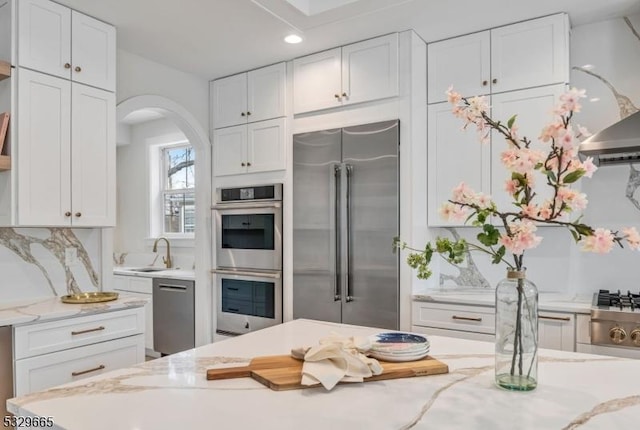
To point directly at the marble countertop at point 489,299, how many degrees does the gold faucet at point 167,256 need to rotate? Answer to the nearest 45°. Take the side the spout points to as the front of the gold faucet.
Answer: approximately 90° to its left

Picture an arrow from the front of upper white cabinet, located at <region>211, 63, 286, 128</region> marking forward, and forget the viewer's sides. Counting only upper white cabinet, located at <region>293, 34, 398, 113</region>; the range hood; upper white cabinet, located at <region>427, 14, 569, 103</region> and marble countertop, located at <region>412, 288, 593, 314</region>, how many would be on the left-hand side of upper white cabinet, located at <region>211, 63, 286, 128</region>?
4

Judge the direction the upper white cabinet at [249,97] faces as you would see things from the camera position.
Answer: facing the viewer and to the left of the viewer

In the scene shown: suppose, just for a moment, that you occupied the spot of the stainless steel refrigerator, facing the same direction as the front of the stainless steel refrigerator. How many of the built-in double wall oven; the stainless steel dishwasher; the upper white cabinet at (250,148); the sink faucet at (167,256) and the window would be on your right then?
5

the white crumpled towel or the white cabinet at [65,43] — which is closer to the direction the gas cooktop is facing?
the white crumpled towel

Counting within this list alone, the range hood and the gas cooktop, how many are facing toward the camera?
2

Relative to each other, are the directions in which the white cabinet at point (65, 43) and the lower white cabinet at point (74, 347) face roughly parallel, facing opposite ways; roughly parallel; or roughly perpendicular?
roughly parallel

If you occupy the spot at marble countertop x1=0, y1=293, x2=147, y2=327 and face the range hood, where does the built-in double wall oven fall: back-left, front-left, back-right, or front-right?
front-left

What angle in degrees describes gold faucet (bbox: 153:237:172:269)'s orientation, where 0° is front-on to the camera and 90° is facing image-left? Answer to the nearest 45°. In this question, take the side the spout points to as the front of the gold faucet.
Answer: approximately 45°

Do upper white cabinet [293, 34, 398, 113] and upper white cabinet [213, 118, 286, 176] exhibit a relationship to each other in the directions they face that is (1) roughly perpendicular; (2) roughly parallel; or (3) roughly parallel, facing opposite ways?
roughly parallel
